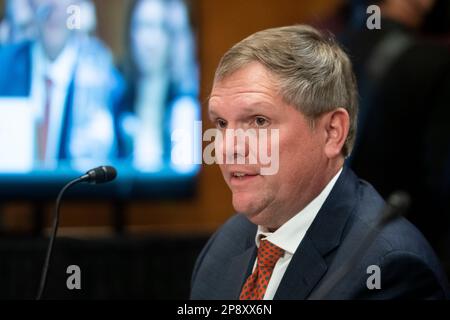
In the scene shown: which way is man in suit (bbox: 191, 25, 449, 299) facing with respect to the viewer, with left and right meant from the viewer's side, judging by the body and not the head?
facing the viewer and to the left of the viewer
